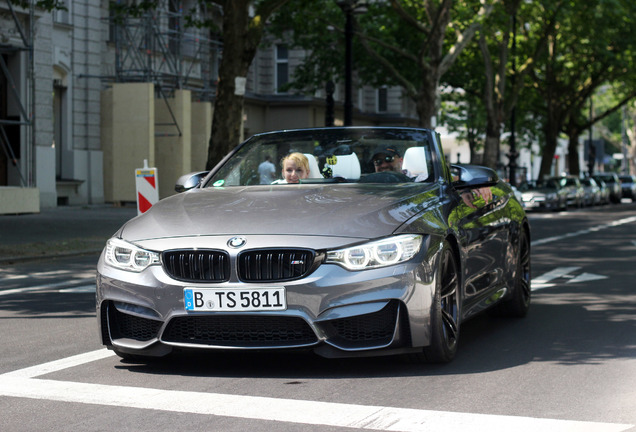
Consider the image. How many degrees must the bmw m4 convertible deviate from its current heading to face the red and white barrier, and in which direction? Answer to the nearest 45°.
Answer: approximately 135° to its right

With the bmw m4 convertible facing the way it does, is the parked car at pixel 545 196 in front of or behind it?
behind

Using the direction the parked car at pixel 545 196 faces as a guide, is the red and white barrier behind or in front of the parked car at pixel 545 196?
in front

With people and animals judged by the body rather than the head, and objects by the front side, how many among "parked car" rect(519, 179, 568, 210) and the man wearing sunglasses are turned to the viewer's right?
0

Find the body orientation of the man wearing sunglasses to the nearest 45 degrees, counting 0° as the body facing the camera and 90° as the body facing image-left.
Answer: approximately 45°

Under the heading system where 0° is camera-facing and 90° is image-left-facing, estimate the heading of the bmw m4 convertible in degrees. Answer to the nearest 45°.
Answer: approximately 45°

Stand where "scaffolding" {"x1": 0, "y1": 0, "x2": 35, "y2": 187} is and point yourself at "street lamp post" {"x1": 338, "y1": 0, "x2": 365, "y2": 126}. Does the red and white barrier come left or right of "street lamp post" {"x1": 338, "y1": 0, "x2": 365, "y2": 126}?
right

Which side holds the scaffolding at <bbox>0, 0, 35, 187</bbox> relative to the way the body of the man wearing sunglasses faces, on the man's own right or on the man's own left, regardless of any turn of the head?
on the man's own right

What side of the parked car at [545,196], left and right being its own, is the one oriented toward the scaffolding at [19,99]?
front

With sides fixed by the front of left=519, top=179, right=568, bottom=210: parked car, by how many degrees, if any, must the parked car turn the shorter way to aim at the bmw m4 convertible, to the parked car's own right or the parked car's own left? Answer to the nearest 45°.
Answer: approximately 45° to the parked car's own left
